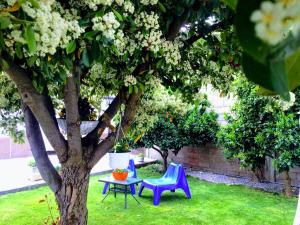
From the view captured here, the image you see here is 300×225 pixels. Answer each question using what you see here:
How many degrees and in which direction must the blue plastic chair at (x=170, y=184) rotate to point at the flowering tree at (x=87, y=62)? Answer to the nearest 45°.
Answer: approximately 45° to its left

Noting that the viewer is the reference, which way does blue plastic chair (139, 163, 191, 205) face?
facing the viewer and to the left of the viewer

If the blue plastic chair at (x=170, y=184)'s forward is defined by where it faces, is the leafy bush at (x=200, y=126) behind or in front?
behind

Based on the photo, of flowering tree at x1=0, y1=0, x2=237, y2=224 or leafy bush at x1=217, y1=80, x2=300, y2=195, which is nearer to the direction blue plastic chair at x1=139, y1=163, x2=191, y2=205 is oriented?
the flowering tree

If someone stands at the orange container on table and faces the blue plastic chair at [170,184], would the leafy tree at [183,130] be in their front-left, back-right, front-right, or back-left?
front-left

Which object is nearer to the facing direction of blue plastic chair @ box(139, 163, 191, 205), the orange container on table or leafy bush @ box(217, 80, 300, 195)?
the orange container on table

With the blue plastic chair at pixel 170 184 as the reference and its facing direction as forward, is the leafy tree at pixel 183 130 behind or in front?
behind

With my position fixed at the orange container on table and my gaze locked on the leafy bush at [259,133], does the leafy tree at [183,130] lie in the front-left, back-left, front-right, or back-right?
front-left

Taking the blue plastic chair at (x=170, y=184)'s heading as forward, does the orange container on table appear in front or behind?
in front

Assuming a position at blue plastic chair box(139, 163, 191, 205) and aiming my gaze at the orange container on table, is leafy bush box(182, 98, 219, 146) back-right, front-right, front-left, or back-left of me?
back-right

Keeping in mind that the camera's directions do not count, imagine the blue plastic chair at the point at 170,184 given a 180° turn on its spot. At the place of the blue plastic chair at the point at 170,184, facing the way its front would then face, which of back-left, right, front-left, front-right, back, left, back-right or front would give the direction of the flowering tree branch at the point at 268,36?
back-right
